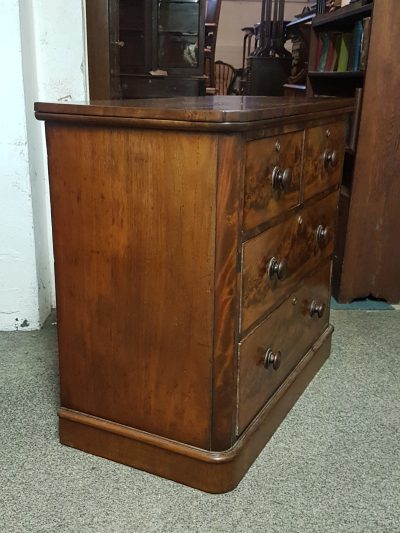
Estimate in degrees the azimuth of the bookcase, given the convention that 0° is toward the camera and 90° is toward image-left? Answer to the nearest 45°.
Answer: approximately 45°

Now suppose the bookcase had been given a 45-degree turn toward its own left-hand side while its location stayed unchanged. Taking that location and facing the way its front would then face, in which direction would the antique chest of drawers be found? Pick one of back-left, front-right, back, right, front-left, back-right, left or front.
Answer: front

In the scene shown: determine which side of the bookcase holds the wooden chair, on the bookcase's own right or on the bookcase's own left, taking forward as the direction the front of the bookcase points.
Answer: on the bookcase's own right

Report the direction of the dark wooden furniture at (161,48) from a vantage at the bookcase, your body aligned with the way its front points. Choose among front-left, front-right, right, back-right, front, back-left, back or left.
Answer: right
